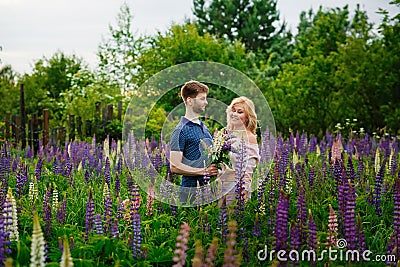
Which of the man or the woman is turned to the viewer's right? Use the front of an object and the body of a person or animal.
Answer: the man

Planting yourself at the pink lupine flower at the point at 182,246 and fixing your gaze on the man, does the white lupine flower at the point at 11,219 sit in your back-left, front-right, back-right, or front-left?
front-left

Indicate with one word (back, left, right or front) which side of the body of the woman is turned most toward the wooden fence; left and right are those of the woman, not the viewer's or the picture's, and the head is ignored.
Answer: right

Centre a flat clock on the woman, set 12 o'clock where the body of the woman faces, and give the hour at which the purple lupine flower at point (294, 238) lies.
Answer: The purple lupine flower is roughly at 10 o'clock from the woman.

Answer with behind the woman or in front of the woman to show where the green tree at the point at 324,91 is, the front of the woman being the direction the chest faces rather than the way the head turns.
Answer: behind

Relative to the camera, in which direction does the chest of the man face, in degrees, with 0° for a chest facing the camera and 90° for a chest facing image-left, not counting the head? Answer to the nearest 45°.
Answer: approximately 270°

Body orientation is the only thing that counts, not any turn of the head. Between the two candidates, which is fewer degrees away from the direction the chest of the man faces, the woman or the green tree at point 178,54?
the woman

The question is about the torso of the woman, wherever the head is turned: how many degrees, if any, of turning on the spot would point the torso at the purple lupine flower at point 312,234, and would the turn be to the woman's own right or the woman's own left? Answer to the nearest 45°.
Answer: approximately 45° to the woman's own left

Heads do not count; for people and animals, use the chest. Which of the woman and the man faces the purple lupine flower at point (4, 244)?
the woman

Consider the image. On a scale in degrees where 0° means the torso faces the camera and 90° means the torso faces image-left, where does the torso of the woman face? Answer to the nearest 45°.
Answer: approximately 45°

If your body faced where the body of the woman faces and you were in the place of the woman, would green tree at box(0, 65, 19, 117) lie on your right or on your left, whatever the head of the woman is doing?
on your right

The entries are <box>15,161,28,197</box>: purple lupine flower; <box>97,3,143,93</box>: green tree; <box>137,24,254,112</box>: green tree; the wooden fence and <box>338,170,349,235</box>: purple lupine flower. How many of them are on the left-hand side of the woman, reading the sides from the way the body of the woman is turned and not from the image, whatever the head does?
1

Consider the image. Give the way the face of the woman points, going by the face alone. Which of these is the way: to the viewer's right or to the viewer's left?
to the viewer's left

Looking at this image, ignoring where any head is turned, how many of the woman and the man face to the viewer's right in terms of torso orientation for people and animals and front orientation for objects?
1
